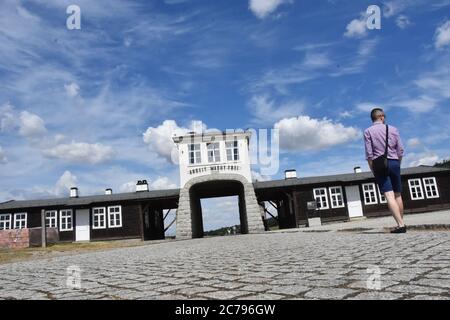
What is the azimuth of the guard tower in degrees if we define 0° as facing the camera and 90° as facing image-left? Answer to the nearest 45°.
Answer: approximately 0°

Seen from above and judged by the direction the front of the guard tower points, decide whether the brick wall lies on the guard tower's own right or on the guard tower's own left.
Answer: on the guard tower's own right
